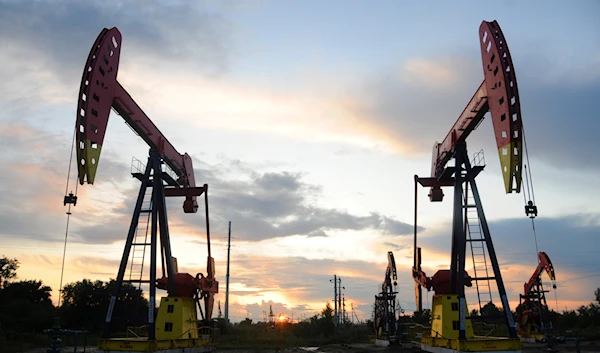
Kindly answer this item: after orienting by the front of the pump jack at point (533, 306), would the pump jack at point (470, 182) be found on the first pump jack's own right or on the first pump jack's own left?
on the first pump jack's own right

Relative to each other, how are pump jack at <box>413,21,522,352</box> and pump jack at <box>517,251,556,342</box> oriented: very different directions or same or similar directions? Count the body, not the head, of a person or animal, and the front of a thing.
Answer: same or similar directions

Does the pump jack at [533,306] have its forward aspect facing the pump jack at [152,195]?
no

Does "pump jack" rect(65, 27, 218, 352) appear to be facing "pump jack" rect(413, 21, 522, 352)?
no

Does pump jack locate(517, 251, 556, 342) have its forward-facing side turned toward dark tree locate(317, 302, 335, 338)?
no

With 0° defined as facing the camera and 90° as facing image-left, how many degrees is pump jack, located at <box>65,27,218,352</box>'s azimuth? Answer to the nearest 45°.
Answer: approximately 45°

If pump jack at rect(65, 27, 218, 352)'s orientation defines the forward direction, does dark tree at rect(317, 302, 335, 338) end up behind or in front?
behind

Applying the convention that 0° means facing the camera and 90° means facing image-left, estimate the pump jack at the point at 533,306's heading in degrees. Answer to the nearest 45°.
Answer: approximately 315°

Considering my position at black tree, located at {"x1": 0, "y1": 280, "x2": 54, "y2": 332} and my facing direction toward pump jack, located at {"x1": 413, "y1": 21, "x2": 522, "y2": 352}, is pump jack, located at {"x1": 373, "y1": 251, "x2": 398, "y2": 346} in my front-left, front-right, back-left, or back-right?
front-left

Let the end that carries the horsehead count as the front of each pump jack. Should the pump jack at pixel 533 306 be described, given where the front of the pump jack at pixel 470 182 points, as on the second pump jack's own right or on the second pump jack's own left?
on the second pump jack's own left
